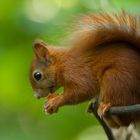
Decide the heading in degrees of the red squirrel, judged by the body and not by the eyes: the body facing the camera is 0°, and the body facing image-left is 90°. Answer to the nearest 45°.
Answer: approximately 90°
